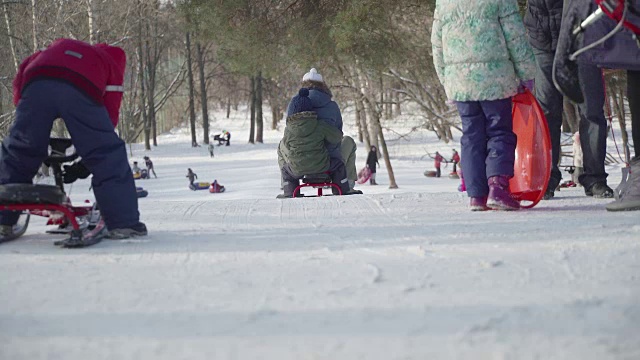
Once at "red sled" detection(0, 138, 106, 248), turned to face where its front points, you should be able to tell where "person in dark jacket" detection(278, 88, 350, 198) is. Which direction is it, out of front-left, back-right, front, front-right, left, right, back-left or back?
front-left

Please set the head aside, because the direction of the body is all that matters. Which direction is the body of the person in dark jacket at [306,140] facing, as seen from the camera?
away from the camera

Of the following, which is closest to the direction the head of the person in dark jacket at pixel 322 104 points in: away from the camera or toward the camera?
away from the camera

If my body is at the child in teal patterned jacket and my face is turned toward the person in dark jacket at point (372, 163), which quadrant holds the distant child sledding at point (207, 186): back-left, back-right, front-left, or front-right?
front-left

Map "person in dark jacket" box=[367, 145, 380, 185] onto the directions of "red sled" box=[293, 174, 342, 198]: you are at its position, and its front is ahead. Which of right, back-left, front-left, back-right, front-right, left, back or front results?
front

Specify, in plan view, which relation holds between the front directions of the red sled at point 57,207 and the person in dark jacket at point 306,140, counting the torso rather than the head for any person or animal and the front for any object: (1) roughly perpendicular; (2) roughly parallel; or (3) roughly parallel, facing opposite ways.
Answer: roughly perpendicular

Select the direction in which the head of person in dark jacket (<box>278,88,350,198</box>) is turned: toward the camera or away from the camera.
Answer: away from the camera

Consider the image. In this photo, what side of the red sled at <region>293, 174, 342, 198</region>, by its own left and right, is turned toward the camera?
back
